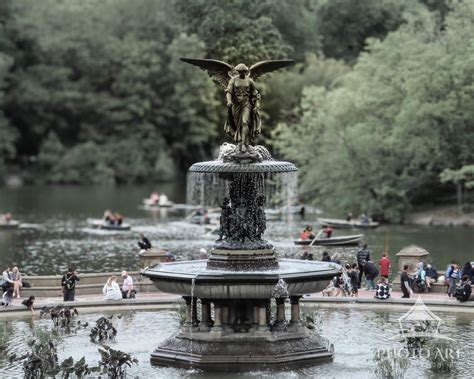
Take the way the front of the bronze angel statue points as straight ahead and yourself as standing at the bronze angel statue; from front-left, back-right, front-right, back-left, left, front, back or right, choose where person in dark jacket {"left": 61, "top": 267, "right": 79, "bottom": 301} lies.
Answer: back-right

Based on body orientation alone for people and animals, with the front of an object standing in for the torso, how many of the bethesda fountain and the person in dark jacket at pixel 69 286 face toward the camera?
2

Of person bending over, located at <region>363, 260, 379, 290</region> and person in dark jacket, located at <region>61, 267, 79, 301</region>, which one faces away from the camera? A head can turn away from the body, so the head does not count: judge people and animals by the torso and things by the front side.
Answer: the person bending over

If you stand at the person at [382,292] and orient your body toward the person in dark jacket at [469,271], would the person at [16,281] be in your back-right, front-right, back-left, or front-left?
back-left

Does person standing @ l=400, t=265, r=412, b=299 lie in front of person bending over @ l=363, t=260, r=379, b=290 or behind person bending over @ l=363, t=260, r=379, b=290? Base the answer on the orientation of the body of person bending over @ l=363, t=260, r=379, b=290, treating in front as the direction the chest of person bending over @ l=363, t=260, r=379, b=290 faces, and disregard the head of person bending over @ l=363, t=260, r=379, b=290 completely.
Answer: behind

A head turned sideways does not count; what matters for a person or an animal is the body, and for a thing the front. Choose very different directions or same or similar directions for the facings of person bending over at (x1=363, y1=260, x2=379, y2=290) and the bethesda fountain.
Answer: very different directions

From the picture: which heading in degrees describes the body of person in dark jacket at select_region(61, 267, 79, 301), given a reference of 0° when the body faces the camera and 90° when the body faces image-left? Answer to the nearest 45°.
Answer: approximately 0°
